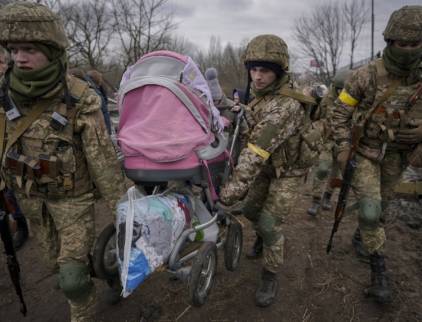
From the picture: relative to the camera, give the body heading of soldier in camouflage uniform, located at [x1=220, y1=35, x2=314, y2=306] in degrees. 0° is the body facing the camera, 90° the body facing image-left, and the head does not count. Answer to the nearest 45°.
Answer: approximately 45°
